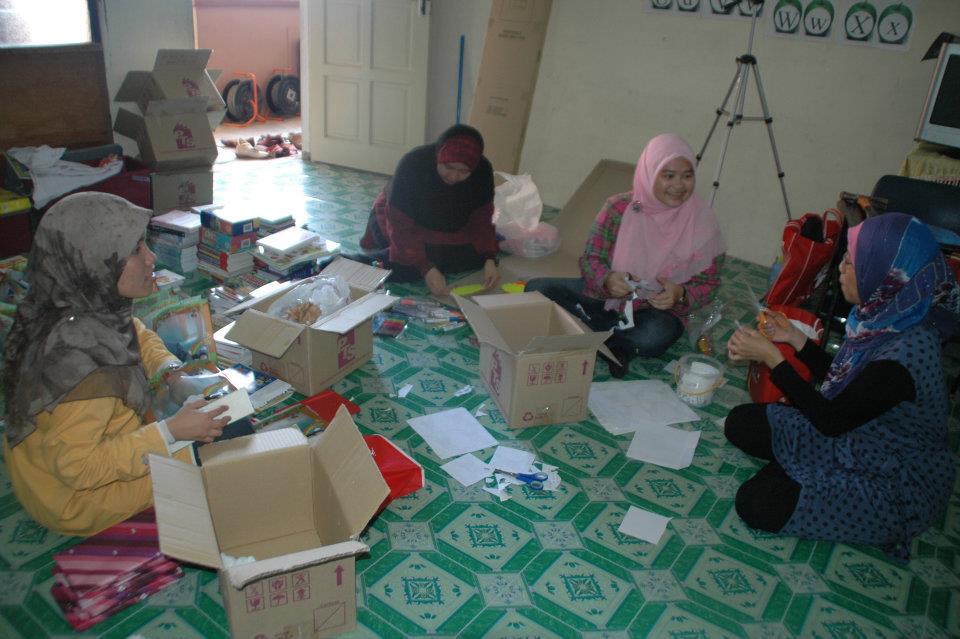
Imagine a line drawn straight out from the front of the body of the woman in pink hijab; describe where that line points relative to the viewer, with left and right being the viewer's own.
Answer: facing the viewer

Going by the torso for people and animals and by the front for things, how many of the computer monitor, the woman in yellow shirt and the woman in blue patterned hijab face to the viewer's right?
1

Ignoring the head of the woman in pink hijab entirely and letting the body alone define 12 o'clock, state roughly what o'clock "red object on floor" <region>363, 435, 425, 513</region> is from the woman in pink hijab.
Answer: The red object on floor is roughly at 1 o'clock from the woman in pink hijab.

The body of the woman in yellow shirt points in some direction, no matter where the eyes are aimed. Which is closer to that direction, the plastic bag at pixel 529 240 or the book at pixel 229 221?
the plastic bag

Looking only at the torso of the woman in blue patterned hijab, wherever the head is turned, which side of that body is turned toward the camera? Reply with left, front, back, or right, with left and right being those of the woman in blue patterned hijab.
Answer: left

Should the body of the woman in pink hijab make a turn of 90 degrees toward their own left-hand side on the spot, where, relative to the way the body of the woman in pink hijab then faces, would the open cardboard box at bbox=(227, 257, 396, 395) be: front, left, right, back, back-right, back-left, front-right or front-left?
back-right

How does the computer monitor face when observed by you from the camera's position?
facing the viewer and to the left of the viewer

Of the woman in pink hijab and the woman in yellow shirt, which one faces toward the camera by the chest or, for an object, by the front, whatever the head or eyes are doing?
the woman in pink hijab

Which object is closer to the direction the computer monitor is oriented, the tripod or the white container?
the white container

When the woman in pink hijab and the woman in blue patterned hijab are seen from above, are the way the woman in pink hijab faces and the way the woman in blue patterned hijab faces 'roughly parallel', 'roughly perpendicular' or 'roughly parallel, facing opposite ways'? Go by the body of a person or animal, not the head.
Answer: roughly perpendicular

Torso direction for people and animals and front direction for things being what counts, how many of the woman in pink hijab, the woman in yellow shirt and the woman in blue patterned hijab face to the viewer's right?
1

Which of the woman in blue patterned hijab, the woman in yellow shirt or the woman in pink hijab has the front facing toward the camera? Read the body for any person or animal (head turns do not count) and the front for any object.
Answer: the woman in pink hijab

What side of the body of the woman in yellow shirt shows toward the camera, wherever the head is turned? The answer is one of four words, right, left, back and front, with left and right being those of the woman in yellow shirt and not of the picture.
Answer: right

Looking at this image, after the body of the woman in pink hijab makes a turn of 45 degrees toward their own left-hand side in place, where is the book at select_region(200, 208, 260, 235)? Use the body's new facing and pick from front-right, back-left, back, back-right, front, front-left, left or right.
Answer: back-right

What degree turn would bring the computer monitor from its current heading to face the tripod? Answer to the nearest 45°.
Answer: approximately 45° to its right

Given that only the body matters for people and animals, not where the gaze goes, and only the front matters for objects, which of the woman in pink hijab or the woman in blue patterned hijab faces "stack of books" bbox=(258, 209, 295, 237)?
the woman in blue patterned hijab

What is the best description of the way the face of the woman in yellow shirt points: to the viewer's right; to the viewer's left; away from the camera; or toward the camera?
to the viewer's right

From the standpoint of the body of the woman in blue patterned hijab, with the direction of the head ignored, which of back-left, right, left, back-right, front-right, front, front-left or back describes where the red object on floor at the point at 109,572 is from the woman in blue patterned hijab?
front-left

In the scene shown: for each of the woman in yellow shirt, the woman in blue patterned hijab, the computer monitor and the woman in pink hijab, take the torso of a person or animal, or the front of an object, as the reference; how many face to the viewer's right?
1

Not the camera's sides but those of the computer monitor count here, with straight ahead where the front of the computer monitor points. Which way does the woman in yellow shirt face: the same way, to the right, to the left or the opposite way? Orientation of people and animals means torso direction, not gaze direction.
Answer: the opposite way
